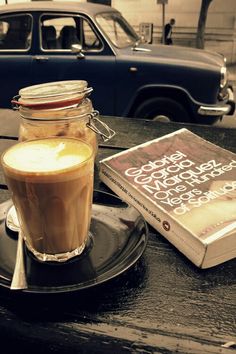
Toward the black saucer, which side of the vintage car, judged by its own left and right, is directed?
right

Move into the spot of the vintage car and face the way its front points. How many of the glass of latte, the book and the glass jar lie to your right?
3

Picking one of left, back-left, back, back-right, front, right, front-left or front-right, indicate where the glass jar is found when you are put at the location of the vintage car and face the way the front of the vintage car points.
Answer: right

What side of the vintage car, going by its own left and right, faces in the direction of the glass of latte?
right

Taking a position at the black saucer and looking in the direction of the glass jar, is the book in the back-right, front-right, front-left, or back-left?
front-right

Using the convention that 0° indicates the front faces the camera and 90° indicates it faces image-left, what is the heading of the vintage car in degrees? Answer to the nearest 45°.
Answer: approximately 270°
